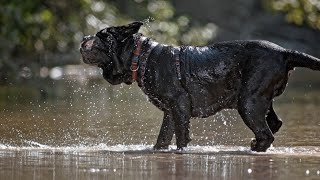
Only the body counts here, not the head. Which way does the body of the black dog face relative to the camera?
to the viewer's left
